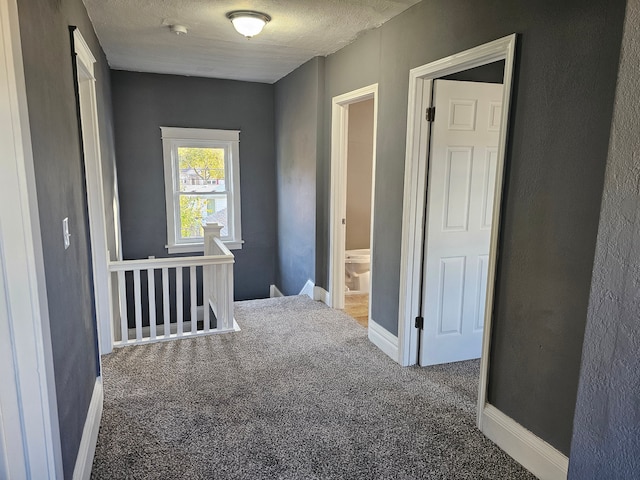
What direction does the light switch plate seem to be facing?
to the viewer's right

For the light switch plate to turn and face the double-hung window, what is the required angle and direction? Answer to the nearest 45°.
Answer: approximately 45° to its left

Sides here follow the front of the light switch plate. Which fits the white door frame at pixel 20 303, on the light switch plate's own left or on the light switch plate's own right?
on the light switch plate's own right

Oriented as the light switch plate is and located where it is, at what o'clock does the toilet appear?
The toilet is roughly at 11 o'clock from the light switch plate.

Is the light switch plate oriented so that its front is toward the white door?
yes

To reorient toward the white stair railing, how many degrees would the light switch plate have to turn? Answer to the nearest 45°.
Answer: approximately 45° to its left

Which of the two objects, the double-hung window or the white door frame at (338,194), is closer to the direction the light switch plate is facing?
the white door frame

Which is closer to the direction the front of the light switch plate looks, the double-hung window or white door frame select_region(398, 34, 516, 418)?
the white door frame

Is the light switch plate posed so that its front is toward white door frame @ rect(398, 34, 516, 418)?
yes
